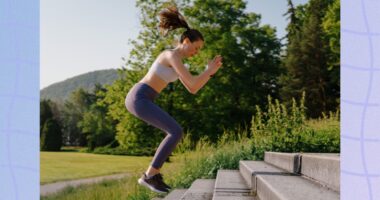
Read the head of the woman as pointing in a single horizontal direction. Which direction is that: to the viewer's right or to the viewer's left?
to the viewer's right

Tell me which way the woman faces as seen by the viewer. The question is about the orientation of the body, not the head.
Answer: to the viewer's right

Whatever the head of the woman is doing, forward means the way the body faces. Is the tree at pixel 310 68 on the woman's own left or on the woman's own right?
on the woman's own left

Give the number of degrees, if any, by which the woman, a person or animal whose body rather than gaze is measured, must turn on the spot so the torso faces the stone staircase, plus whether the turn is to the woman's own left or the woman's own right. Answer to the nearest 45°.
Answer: approximately 45° to the woman's own left

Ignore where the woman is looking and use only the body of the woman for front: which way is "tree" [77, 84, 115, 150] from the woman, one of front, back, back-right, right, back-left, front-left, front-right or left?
left

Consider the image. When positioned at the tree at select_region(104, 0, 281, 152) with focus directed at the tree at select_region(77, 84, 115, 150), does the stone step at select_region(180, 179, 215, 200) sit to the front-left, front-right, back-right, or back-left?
back-left

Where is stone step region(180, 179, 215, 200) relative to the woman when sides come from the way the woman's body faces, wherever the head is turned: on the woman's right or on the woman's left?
on the woman's left

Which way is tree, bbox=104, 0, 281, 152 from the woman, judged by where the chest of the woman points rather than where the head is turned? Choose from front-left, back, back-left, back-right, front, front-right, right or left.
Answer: left

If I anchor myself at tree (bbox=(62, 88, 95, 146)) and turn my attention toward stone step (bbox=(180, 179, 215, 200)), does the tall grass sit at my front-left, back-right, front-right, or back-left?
front-left
